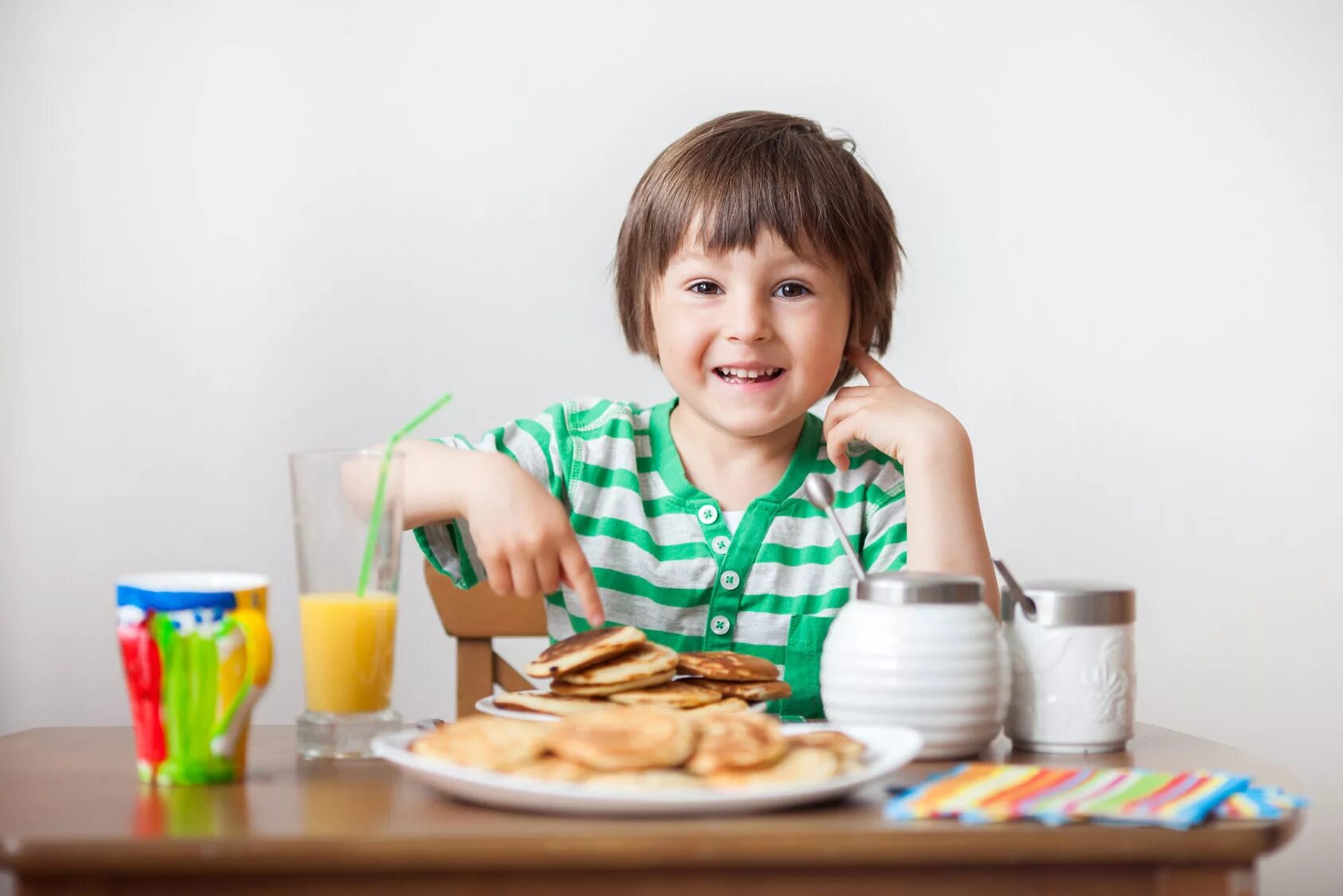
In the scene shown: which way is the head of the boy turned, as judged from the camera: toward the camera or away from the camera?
toward the camera

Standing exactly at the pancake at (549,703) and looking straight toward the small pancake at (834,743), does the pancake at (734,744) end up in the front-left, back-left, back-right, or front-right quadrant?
front-right

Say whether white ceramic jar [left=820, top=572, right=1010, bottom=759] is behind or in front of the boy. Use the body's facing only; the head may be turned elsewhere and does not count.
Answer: in front

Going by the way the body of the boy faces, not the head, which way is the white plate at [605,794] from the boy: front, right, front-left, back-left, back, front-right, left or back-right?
front

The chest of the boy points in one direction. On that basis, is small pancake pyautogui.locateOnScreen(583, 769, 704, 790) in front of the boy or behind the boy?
in front

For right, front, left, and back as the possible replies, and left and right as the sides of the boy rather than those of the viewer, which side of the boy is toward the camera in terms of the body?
front

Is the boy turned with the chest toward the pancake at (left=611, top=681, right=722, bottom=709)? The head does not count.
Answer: yes

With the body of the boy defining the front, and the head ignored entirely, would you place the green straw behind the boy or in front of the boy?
in front

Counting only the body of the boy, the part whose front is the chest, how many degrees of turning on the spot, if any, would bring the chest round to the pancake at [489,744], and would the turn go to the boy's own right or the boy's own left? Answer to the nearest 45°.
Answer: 0° — they already face it

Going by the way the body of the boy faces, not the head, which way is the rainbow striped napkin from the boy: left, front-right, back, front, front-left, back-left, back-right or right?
front

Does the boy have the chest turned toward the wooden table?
yes

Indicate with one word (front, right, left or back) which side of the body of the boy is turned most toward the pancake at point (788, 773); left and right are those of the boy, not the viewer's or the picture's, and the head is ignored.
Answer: front
